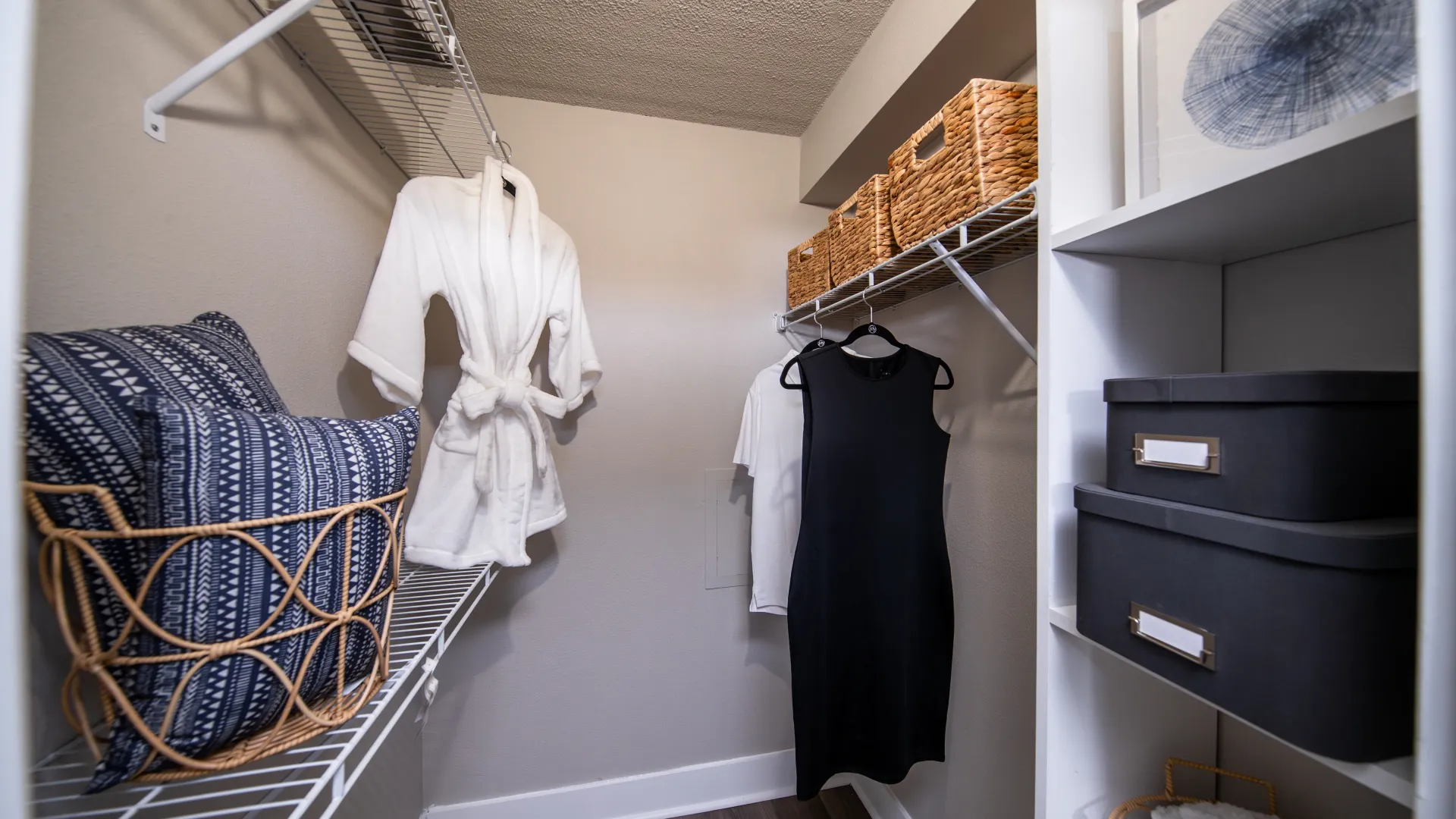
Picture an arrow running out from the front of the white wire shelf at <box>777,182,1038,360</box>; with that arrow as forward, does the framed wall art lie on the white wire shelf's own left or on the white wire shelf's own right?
on the white wire shelf's own left

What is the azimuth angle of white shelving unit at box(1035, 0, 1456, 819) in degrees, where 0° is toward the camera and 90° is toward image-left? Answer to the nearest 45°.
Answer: approximately 45°

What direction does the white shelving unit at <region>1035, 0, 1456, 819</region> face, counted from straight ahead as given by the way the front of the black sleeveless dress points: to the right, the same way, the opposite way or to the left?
to the right

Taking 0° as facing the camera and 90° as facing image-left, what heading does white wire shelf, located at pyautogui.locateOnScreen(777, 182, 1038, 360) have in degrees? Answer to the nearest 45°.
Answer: approximately 45°

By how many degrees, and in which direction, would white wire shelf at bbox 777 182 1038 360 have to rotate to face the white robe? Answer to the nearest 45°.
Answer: approximately 45° to its right

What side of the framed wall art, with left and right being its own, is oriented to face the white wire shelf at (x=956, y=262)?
right

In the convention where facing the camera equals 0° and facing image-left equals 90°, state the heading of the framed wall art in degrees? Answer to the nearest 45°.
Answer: approximately 45°
